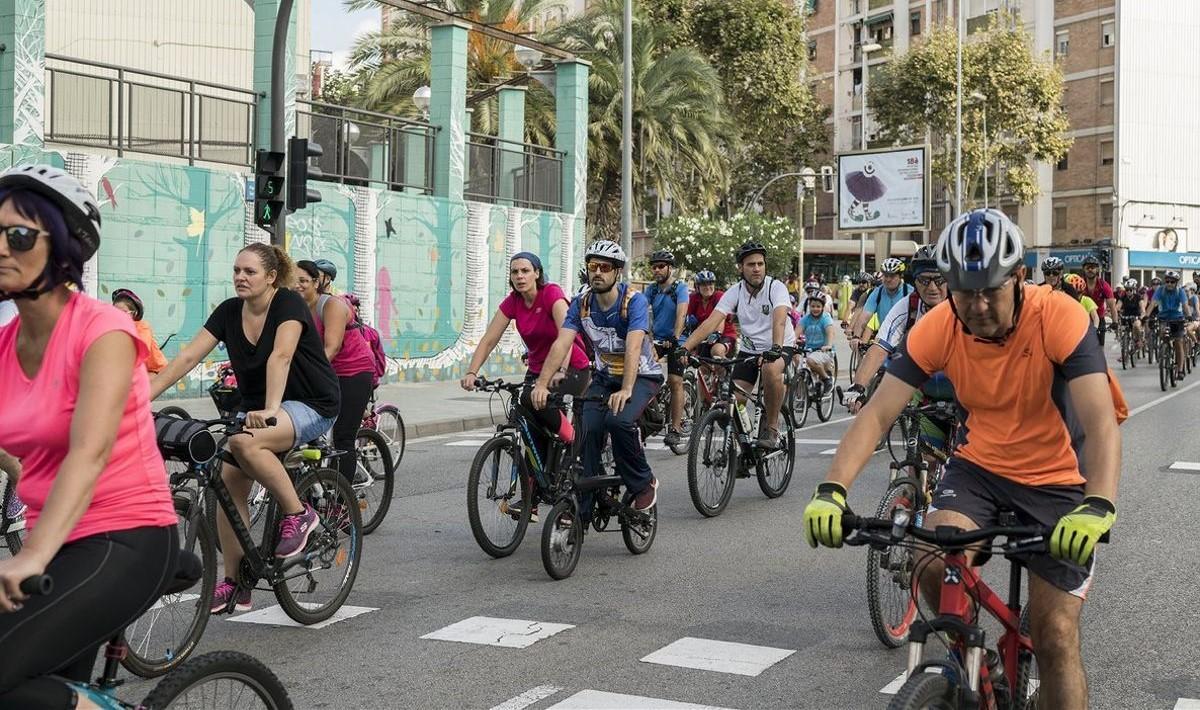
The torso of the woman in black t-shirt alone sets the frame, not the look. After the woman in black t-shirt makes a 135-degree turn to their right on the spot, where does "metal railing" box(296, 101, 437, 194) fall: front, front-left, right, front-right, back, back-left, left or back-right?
front

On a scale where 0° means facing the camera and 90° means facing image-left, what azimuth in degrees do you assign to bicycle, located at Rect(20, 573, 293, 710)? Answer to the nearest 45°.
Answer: approximately 90°

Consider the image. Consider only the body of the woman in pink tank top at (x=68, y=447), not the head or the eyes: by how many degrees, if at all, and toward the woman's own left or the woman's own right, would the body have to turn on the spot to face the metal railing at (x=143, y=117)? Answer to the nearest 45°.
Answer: approximately 135° to the woman's own right

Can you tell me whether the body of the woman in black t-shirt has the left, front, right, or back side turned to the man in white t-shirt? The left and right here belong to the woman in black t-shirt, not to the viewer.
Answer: back

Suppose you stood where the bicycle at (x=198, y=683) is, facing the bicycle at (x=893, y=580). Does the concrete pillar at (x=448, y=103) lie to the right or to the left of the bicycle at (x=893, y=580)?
left

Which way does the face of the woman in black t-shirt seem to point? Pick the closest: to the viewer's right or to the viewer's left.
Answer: to the viewer's left

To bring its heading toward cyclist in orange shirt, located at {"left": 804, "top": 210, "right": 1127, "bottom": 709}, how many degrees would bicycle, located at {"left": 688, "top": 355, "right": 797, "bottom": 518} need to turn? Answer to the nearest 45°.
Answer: approximately 45° to its left

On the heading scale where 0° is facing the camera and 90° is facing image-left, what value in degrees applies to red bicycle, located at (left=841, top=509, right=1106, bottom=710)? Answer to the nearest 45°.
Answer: approximately 45°
